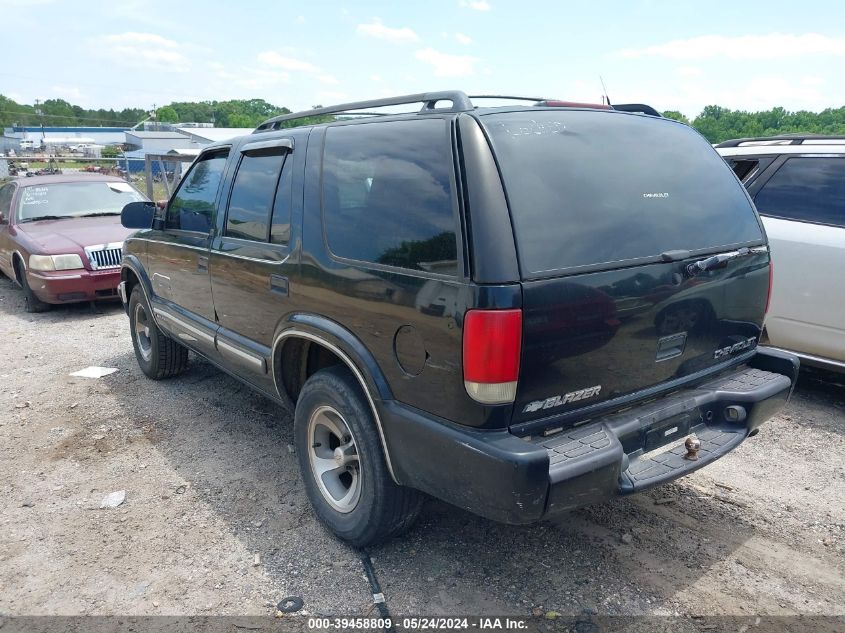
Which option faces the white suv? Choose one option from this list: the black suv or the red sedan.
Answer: the red sedan

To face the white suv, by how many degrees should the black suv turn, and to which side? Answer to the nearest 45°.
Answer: approximately 90° to its right

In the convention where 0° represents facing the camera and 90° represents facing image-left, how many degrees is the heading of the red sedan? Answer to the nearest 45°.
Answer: approximately 315°

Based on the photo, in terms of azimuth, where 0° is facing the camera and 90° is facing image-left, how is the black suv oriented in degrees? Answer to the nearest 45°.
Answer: approximately 135°
